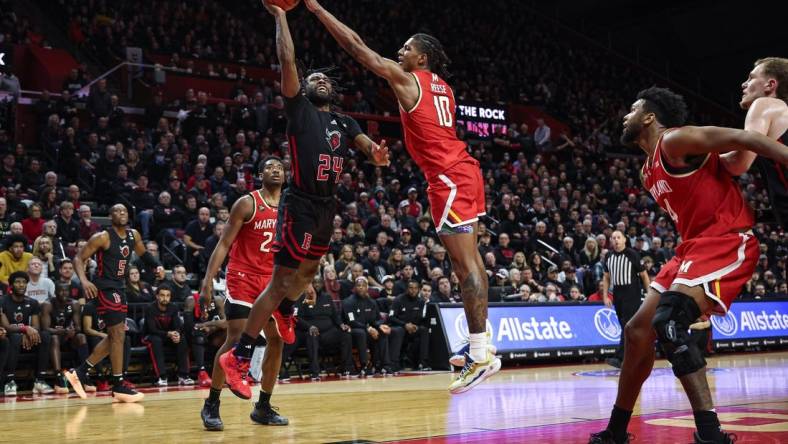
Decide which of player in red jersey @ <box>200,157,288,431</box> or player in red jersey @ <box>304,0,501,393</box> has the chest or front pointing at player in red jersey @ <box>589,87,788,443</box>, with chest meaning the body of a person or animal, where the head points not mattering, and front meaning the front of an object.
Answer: player in red jersey @ <box>200,157,288,431</box>

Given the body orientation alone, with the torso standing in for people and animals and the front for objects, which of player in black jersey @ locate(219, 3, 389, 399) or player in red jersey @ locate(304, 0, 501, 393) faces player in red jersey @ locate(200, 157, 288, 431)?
player in red jersey @ locate(304, 0, 501, 393)

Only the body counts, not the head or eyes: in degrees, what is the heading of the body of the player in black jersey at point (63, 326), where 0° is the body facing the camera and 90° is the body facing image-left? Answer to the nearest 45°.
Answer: approximately 0°

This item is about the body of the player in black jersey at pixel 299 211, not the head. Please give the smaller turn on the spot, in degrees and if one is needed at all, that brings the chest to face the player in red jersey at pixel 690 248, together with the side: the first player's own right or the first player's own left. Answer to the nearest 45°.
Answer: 0° — they already face them

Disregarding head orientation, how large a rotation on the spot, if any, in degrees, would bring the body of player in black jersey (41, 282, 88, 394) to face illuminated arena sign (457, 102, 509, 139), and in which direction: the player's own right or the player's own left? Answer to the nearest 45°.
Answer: approximately 135° to the player's own left

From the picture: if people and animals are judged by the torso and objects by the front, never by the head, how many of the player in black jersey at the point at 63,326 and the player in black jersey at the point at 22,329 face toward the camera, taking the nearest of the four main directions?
2

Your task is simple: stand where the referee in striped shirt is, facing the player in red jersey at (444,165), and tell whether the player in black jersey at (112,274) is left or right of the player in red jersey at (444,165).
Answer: right

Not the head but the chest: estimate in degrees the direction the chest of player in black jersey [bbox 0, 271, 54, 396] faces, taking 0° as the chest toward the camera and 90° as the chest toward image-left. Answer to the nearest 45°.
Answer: approximately 0°
